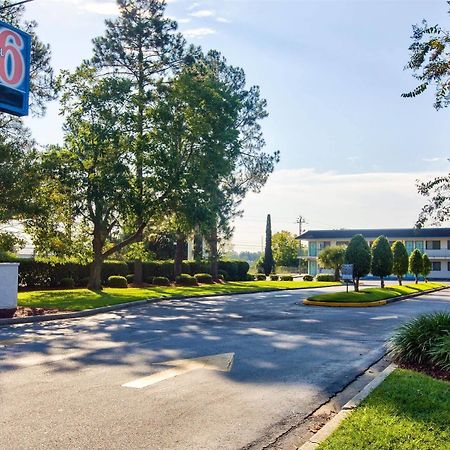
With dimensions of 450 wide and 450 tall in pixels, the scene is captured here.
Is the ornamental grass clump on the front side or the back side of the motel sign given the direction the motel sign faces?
on the front side

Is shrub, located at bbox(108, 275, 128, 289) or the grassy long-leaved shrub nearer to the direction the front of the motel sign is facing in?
the grassy long-leaved shrub

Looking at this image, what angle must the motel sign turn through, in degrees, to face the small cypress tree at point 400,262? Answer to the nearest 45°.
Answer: approximately 90° to its left

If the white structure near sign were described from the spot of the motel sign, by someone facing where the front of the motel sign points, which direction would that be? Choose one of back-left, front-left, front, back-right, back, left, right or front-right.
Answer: back-left

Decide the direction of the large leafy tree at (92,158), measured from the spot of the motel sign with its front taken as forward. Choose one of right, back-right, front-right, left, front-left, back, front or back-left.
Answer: back-left

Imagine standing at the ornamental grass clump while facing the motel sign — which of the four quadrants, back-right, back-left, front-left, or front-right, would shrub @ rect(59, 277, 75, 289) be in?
front-right

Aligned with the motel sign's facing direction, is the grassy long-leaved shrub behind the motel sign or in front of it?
in front

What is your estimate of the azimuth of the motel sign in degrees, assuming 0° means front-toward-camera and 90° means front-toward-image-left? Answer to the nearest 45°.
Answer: approximately 315°

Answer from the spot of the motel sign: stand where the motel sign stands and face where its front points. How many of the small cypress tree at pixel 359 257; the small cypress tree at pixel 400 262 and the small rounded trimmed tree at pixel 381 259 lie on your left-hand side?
3

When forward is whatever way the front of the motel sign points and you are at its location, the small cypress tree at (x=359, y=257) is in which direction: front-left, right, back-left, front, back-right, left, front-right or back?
left

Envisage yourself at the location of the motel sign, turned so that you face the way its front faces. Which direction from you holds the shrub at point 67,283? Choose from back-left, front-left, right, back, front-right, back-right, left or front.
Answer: back-left

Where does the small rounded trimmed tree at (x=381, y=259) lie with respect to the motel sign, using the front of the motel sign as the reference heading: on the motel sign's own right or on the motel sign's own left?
on the motel sign's own left

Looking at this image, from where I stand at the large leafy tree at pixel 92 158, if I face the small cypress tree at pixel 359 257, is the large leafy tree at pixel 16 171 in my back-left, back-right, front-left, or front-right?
back-right
